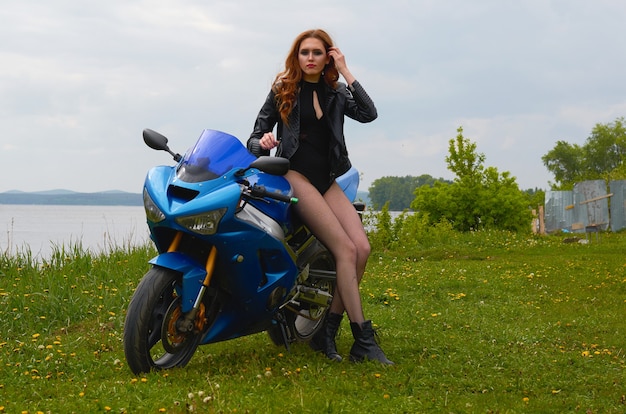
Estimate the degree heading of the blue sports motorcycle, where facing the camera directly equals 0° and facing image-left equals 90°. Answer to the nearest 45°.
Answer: approximately 45°

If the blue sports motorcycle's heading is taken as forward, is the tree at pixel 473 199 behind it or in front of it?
behind

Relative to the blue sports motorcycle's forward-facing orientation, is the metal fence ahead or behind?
behind
